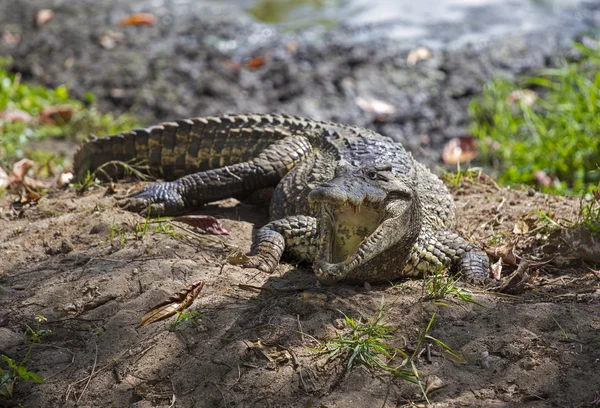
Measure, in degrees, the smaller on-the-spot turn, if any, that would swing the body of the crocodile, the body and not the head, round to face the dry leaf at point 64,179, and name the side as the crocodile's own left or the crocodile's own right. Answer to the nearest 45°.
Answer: approximately 135° to the crocodile's own right

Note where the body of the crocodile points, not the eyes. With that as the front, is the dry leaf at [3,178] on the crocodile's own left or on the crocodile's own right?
on the crocodile's own right

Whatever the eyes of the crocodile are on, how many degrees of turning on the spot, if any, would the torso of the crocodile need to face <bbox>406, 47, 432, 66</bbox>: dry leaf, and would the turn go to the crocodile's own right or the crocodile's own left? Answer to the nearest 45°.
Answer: approximately 180°

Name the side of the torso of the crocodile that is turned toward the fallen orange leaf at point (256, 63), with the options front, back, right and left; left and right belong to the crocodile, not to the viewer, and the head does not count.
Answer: back

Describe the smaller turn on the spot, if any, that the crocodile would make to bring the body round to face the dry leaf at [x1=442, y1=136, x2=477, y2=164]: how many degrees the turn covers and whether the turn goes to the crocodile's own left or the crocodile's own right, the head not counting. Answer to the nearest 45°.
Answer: approximately 135° to the crocodile's own left

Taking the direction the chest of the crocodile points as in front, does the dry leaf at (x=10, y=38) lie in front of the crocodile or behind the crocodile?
behind

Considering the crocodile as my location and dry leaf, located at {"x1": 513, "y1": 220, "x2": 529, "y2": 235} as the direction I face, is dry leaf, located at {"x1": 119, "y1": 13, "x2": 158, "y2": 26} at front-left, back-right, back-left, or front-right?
back-left

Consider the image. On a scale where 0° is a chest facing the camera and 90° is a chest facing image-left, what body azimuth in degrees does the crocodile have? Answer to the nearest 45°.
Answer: approximately 0°

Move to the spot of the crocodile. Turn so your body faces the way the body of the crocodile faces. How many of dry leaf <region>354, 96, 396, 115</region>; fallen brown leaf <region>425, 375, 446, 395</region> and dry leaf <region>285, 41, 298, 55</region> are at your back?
2

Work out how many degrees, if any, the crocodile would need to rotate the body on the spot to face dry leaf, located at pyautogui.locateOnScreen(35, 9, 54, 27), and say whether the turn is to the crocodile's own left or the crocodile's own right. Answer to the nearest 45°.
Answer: approximately 135° to the crocodile's own right

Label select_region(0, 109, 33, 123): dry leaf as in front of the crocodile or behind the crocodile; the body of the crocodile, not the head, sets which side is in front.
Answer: behind
